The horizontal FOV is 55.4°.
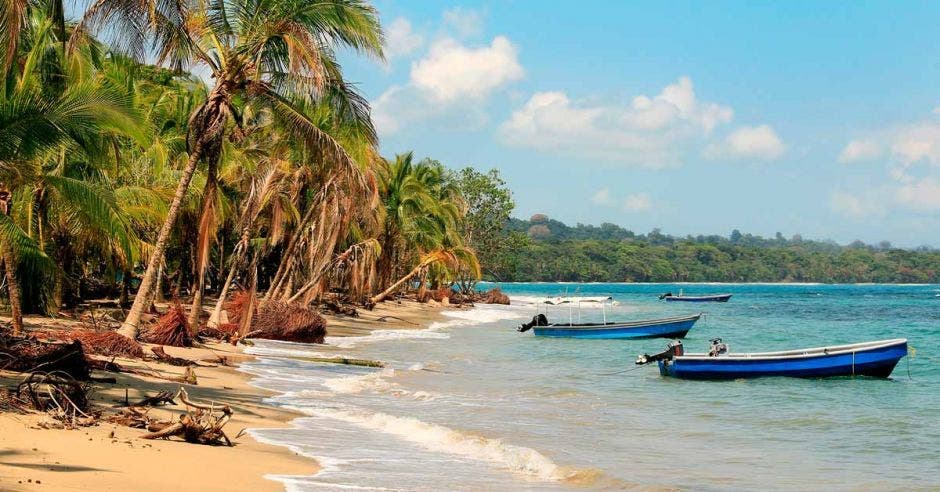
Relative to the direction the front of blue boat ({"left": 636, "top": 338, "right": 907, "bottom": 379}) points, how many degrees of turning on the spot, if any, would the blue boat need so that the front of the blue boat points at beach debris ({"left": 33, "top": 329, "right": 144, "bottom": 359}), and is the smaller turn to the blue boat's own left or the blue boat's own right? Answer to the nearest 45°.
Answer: approximately 135° to the blue boat's own right

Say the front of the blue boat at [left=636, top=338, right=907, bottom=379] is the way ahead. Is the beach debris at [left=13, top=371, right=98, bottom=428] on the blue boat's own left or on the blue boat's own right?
on the blue boat's own right

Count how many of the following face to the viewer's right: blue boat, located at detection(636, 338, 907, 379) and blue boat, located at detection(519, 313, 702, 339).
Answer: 2

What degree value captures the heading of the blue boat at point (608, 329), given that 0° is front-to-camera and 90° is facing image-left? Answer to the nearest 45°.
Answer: approximately 270°

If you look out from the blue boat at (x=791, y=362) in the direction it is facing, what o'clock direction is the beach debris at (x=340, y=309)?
The beach debris is roughly at 7 o'clock from the blue boat.

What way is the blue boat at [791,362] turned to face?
to the viewer's right

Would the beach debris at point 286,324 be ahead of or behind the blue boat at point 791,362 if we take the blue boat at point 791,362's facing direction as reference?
behind
